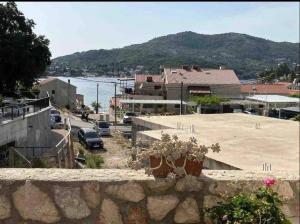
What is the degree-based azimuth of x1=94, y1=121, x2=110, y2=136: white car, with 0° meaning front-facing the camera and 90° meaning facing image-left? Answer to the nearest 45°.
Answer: approximately 315°

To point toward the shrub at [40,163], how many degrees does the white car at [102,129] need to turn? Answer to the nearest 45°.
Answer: approximately 45° to its right

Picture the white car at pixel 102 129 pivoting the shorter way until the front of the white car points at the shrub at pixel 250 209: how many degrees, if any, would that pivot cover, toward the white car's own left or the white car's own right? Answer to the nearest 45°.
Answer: approximately 45° to the white car's own right

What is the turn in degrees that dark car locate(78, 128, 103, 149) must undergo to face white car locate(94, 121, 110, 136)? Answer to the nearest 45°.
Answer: approximately 135° to its left

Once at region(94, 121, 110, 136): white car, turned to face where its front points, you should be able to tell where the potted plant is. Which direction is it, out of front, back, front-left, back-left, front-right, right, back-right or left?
front-right

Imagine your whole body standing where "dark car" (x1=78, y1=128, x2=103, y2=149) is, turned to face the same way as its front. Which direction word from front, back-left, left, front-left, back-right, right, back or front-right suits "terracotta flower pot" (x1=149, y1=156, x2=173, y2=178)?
front-right

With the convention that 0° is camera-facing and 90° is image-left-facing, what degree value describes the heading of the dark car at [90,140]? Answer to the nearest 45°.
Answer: approximately 315°
